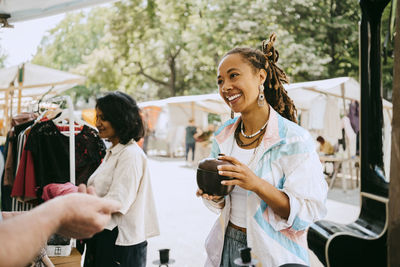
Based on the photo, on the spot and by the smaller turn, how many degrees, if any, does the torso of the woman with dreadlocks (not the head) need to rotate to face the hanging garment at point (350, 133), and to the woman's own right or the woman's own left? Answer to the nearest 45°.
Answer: approximately 135° to the woman's own right

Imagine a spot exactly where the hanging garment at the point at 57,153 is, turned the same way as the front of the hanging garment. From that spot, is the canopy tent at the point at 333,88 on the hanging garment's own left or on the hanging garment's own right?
on the hanging garment's own left

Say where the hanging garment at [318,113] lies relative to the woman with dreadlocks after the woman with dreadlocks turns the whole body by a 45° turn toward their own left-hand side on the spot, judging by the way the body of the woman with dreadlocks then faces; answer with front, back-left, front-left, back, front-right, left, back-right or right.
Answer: back

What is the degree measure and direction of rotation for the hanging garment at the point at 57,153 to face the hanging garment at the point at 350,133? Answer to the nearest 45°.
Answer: approximately 135° to its left

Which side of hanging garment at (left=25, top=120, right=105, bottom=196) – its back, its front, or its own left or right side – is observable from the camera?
front

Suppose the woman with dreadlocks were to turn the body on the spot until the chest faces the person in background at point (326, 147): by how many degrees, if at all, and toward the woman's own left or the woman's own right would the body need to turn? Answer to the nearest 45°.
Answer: approximately 135° to the woman's own right

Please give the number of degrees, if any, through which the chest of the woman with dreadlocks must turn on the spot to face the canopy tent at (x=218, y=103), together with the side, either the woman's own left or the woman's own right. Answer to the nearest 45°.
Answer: approximately 135° to the woman's own right

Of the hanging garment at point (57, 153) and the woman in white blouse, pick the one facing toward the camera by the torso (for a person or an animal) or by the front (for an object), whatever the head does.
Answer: the hanging garment
